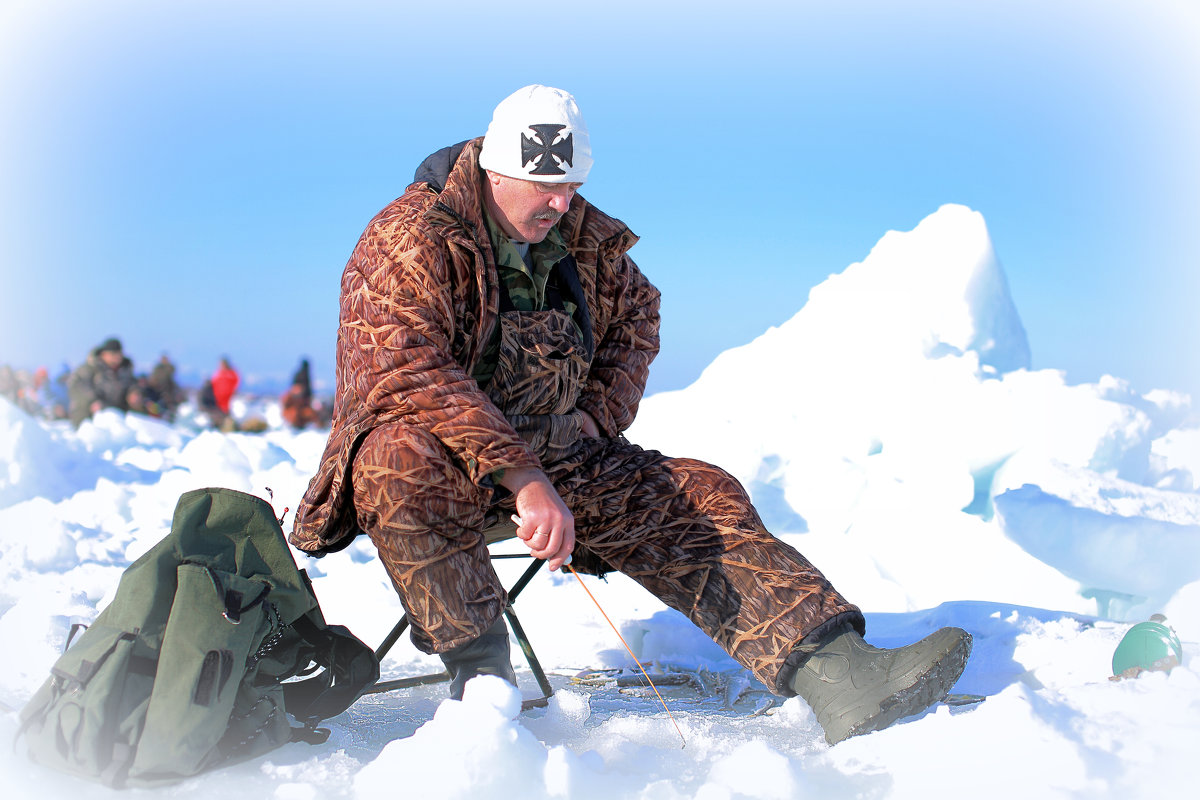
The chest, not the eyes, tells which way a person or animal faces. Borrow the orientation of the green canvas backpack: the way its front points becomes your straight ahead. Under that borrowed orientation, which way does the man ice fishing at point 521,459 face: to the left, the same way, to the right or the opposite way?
to the left

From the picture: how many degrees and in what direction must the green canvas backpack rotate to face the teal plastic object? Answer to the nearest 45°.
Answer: approximately 135° to its left

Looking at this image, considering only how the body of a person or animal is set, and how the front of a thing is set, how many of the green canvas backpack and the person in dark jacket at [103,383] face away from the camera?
0

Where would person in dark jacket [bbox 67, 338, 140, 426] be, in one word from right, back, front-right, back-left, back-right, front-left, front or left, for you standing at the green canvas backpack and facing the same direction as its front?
back-right

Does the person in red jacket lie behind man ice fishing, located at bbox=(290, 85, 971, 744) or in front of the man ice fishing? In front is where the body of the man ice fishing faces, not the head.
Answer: behind

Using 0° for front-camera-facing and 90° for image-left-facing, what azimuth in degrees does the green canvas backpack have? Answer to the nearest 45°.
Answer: approximately 45°

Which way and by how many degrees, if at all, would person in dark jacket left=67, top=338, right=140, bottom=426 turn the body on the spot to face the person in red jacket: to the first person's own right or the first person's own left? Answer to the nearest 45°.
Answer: approximately 90° to the first person's own left

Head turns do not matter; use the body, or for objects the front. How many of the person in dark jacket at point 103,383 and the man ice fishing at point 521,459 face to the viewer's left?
0

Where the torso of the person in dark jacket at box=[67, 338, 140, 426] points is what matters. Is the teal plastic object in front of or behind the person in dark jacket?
in front

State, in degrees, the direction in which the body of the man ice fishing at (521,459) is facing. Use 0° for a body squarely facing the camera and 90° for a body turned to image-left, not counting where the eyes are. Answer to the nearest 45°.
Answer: approximately 315°

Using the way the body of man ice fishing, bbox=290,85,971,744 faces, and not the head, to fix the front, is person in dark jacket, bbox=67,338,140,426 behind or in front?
behind

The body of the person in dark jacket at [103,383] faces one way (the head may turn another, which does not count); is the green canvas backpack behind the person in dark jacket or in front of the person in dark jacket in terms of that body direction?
in front
